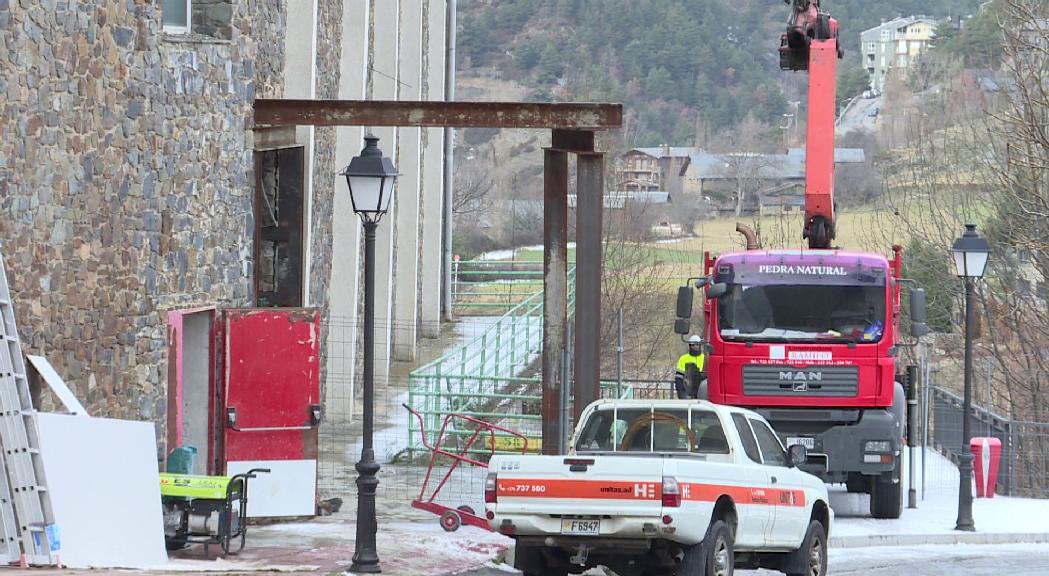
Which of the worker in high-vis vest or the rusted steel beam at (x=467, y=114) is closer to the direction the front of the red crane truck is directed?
the rusted steel beam

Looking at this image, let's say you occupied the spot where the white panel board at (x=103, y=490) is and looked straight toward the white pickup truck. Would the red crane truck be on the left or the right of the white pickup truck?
left

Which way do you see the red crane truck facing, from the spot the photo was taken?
facing the viewer

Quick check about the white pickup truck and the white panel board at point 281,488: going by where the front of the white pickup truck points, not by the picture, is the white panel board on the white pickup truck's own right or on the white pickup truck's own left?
on the white pickup truck's own left

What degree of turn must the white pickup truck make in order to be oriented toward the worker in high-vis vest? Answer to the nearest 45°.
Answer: approximately 45° to its left

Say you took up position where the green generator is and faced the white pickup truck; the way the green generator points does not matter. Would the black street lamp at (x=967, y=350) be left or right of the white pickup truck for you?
left

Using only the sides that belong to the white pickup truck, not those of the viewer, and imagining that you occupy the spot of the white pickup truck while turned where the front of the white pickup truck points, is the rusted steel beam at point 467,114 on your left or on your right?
on your left

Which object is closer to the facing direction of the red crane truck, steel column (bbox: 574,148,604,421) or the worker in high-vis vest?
the steel column

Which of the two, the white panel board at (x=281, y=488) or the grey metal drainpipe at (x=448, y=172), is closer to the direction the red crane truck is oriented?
the white panel board

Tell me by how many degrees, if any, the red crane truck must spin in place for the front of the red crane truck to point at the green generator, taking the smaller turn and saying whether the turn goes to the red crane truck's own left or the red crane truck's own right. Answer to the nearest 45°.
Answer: approximately 45° to the red crane truck's own right

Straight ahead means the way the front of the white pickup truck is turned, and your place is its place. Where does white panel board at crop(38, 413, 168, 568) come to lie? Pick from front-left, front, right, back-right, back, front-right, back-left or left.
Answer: back-left

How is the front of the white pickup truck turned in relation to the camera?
facing away from the viewer and to the right of the viewer

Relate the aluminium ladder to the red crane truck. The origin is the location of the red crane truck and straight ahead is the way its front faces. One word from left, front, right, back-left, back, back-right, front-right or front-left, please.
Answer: front-right

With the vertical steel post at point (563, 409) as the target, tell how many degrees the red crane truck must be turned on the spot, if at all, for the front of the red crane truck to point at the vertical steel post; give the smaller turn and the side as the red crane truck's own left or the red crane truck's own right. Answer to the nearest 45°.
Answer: approximately 45° to the red crane truck's own right

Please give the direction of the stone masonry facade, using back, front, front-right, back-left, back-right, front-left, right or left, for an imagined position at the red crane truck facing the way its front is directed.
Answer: front-right

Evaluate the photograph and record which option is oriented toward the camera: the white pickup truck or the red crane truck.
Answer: the red crane truck

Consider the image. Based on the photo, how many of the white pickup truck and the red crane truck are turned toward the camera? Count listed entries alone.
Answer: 1
